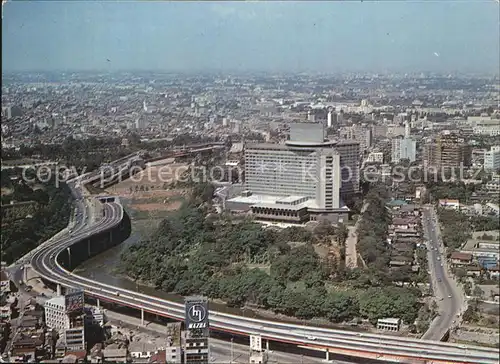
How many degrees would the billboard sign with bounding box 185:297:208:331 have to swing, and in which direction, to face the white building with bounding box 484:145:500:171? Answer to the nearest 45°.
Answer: approximately 135° to its left

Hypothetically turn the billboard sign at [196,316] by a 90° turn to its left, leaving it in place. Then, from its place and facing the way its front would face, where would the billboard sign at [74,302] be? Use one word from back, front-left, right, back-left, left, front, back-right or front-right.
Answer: back-left

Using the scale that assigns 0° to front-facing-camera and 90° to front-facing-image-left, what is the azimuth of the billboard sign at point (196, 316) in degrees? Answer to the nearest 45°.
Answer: approximately 0°

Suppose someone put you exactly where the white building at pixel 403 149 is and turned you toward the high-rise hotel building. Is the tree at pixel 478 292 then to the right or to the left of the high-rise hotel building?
left

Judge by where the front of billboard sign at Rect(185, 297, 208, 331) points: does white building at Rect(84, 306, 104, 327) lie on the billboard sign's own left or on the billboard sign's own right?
on the billboard sign's own right

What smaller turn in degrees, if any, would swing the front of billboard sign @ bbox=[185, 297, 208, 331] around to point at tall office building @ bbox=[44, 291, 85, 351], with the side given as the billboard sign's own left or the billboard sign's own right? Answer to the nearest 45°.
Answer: approximately 135° to the billboard sign's own right

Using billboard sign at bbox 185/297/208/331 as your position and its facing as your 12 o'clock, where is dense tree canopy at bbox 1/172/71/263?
The dense tree canopy is roughly at 5 o'clock from the billboard sign.

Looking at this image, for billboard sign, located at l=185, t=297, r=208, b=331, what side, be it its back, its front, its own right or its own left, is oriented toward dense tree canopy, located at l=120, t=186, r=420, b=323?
back

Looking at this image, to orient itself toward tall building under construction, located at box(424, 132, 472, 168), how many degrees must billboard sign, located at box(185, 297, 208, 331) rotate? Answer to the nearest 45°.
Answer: approximately 135° to its left
